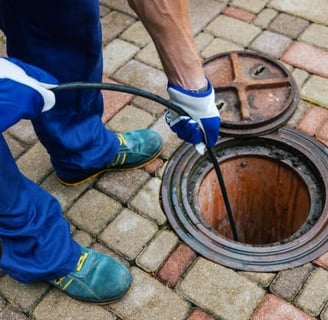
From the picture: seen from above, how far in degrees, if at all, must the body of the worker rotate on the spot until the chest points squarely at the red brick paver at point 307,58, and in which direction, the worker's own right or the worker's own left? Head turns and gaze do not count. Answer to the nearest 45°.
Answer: approximately 45° to the worker's own left

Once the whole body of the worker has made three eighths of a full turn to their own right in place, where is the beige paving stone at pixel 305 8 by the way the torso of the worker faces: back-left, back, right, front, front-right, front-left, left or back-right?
back

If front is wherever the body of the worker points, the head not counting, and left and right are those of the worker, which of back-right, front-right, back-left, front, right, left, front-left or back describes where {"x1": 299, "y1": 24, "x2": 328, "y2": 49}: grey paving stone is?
front-left

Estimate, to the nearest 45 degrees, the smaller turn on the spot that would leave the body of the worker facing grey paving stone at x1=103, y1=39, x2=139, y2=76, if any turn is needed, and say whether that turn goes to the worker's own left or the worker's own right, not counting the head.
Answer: approximately 90° to the worker's own left

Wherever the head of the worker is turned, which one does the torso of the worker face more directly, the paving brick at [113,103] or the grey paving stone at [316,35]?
the grey paving stone

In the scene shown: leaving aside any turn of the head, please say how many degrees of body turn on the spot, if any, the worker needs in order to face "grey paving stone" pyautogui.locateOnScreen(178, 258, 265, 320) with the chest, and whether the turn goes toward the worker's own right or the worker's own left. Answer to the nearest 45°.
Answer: approximately 45° to the worker's own right

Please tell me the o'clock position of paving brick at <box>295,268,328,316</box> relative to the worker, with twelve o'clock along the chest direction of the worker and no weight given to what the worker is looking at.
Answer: The paving brick is roughly at 1 o'clock from the worker.

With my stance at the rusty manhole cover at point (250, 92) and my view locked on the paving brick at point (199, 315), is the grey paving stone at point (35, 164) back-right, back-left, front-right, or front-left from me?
front-right

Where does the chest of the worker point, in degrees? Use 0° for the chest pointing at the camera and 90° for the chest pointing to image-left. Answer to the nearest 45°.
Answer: approximately 270°

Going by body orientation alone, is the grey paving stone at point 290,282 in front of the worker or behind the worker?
in front

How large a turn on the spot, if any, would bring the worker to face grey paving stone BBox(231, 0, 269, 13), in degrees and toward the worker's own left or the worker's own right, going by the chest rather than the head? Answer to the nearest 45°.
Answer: approximately 45° to the worker's own left
